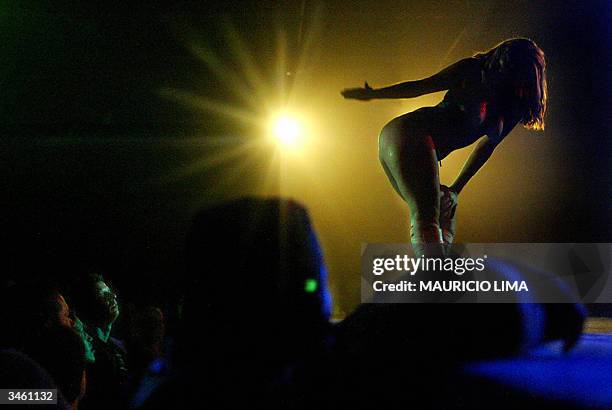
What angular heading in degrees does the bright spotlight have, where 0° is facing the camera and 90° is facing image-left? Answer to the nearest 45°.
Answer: approximately 0°

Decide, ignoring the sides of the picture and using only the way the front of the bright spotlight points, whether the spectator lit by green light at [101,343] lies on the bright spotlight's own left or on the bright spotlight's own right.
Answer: on the bright spotlight's own right
